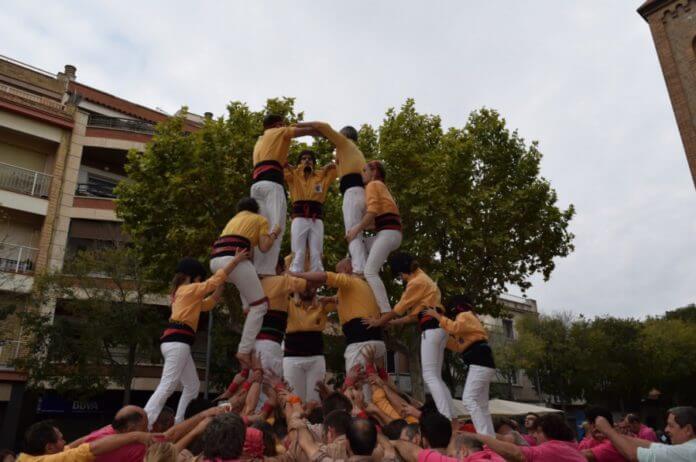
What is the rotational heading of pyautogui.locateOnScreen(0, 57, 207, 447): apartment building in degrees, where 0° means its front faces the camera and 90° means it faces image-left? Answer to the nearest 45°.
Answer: approximately 315°

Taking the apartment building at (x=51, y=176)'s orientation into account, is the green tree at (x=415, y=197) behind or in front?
in front

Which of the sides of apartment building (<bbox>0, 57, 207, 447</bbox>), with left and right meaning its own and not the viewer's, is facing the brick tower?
left
